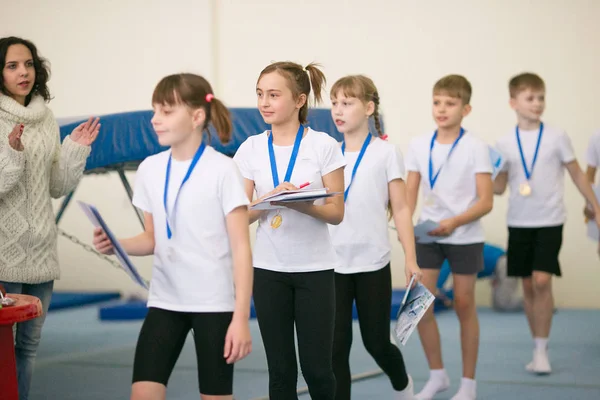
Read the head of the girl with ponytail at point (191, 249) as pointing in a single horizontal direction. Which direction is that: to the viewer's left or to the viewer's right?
to the viewer's left

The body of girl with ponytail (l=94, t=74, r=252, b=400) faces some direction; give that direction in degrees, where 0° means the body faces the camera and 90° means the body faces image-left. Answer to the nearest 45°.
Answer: approximately 45°

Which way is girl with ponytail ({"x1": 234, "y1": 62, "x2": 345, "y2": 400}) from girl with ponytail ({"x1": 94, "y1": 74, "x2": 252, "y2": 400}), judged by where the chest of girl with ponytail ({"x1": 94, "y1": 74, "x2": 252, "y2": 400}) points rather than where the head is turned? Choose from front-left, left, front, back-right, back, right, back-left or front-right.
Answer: back

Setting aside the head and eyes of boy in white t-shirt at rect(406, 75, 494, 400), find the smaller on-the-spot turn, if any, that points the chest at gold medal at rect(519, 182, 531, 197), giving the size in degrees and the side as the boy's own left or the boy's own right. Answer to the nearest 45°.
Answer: approximately 180°

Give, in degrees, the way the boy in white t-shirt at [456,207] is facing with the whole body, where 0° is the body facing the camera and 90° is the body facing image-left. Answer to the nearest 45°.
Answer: approximately 45°
